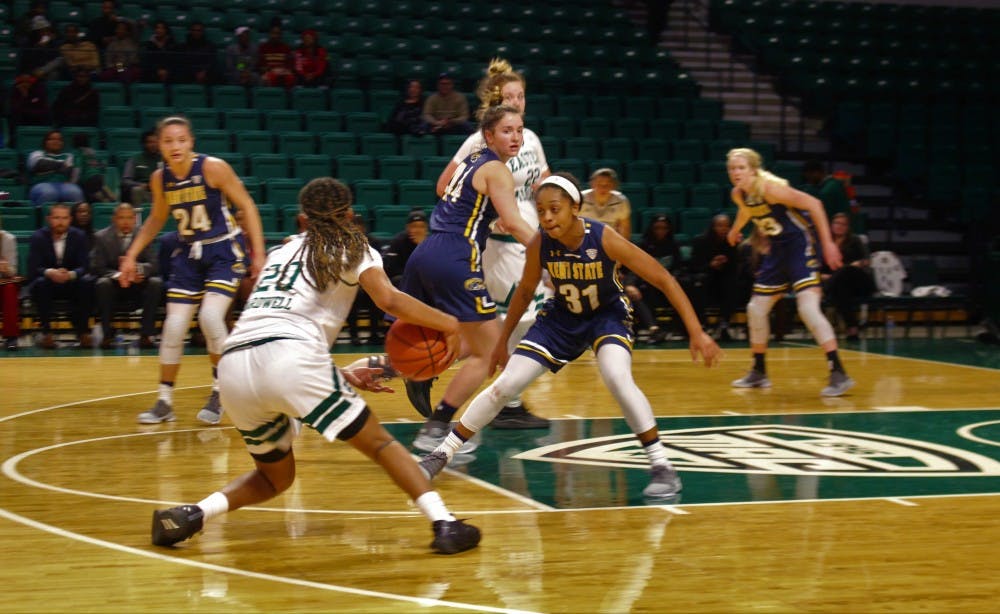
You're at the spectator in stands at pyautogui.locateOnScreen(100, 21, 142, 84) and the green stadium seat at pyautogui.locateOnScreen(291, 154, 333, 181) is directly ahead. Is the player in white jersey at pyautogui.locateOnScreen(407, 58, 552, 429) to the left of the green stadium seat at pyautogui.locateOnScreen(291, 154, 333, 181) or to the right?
right

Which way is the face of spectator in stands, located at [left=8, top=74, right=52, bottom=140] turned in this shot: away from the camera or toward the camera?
toward the camera

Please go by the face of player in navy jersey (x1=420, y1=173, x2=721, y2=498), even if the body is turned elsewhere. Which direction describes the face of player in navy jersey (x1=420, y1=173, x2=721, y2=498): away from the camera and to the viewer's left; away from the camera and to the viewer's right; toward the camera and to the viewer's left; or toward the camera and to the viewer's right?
toward the camera and to the viewer's left

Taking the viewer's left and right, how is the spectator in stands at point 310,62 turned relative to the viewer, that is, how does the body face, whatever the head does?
facing the viewer

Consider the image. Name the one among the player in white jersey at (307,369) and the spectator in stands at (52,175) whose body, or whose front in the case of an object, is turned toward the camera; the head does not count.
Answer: the spectator in stands

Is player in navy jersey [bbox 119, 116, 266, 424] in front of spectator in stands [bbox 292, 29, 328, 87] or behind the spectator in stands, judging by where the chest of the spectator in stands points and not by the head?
in front

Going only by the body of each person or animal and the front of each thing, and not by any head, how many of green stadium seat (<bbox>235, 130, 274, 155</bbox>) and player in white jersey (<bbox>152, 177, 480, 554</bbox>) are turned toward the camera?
1

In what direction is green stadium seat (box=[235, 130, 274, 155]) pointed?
toward the camera

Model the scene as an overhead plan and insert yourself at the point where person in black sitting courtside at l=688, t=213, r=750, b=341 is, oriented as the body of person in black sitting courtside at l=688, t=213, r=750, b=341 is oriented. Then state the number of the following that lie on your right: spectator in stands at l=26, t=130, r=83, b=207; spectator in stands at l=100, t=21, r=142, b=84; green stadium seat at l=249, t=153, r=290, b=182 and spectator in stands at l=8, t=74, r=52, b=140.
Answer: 4

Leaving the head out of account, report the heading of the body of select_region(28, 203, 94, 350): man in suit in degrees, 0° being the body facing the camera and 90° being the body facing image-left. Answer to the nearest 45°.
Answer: approximately 0°

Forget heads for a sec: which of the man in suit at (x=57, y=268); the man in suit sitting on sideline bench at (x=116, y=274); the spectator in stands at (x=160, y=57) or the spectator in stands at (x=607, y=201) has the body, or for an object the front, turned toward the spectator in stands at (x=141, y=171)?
the spectator in stands at (x=160, y=57)

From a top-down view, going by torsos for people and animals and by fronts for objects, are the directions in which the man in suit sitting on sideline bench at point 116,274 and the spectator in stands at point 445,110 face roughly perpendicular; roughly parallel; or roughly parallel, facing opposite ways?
roughly parallel

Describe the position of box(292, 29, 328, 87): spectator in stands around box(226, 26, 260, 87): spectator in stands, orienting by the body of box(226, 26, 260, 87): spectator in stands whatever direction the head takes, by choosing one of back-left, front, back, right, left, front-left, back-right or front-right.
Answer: left

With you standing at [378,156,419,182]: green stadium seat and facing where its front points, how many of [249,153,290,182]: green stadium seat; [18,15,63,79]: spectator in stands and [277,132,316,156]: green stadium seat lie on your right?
3

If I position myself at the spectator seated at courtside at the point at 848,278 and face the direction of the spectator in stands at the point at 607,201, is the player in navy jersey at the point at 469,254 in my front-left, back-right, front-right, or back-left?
front-left

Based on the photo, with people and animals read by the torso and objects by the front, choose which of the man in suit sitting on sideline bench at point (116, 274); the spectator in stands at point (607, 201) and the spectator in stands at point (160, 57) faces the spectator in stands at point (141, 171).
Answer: the spectator in stands at point (160, 57)

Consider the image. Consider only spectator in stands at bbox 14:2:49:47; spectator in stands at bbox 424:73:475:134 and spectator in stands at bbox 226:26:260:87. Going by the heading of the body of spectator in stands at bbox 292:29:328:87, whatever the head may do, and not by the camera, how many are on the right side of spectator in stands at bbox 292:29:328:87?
2

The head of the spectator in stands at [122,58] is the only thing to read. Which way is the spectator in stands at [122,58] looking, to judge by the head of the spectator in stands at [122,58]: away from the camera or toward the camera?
toward the camera

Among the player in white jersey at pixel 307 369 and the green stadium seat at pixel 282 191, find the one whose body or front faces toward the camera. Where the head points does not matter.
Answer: the green stadium seat
